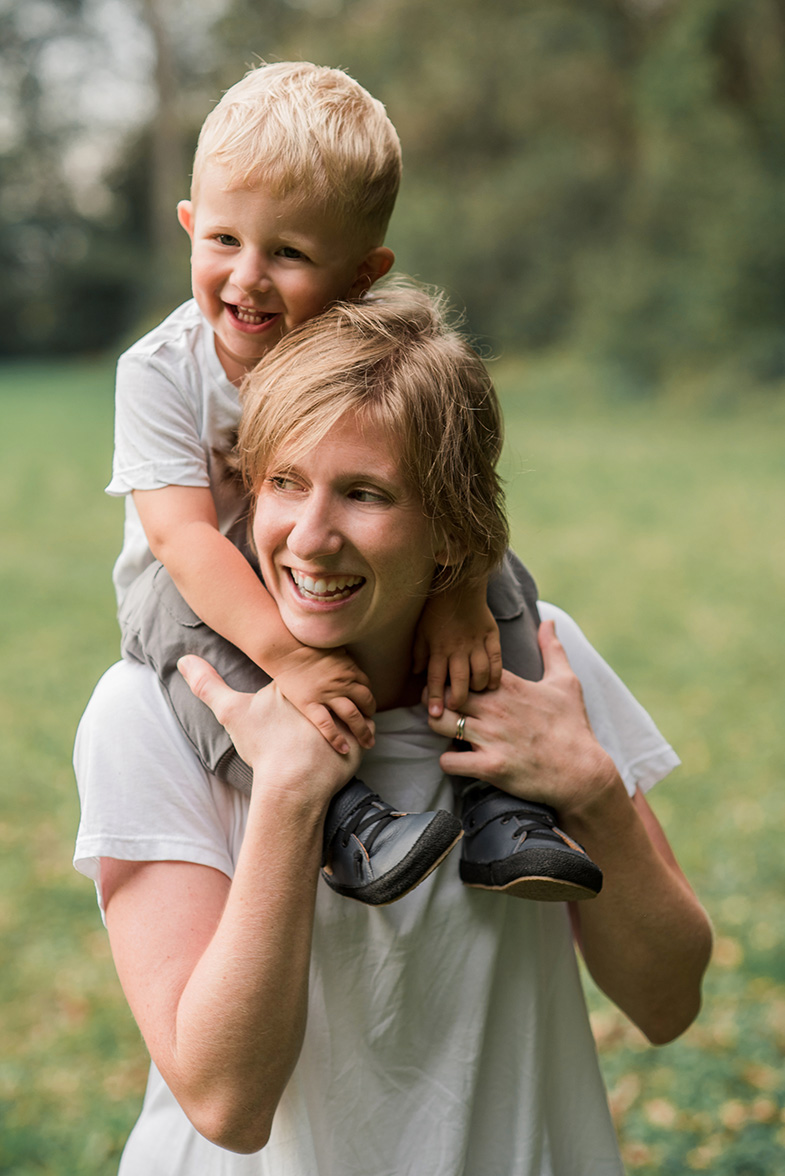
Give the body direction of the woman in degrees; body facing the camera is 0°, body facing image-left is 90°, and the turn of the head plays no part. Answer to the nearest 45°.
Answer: approximately 0°

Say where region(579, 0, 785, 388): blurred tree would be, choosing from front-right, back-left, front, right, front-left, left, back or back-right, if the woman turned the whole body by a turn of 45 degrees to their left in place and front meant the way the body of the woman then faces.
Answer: back-left
